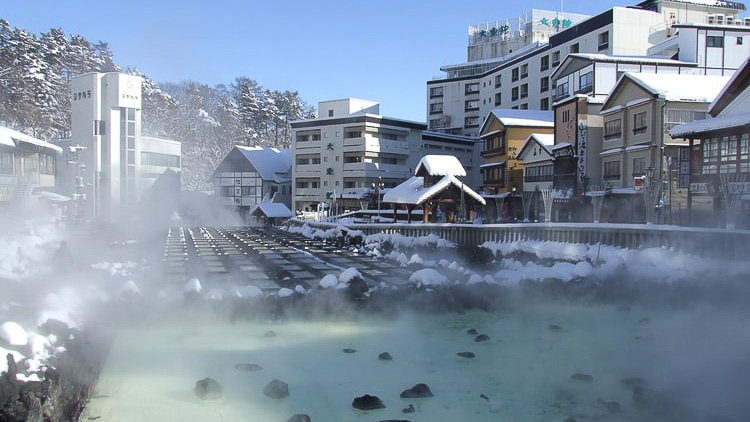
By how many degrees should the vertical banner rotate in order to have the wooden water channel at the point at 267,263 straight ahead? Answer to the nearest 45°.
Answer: approximately 45° to its right

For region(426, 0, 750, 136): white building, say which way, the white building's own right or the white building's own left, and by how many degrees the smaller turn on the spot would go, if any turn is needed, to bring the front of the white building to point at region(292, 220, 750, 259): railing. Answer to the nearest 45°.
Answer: approximately 45° to the white building's own left

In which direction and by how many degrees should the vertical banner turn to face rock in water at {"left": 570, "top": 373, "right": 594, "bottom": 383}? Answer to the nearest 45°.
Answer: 0° — it already faces it

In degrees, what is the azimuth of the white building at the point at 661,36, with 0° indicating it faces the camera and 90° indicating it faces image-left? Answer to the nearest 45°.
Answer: approximately 45°

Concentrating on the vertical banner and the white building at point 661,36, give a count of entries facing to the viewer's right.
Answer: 0

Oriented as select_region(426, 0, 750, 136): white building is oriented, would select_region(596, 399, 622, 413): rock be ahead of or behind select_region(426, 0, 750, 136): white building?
ahead

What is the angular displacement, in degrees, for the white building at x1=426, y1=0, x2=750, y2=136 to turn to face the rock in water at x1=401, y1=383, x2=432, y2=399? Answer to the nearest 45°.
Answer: approximately 45° to its left

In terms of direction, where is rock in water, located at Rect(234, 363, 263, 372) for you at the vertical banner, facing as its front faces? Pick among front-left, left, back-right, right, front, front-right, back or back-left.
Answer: front

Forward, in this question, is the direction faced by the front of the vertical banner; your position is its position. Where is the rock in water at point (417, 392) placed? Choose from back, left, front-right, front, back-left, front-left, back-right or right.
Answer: front

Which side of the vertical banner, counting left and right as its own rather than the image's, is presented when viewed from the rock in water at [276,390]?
front

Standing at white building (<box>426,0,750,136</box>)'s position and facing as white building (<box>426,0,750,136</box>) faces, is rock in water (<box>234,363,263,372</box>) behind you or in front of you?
in front

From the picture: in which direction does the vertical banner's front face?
toward the camera

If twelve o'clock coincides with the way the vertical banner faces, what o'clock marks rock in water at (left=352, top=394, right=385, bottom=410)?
The rock in water is roughly at 12 o'clock from the vertical banner.

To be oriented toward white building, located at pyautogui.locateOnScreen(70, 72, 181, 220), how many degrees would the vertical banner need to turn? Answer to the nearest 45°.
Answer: approximately 90° to its right

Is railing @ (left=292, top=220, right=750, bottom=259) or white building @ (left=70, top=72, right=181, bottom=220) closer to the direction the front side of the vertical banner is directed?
the railing
